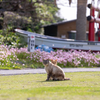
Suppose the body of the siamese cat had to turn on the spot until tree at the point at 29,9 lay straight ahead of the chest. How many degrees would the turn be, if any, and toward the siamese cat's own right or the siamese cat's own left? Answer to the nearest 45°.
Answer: approximately 90° to the siamese cat's own right

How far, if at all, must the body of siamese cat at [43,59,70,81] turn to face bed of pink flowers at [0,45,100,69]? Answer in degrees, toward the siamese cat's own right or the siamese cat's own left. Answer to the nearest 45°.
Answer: approximately 90° to the siamese cat's own right

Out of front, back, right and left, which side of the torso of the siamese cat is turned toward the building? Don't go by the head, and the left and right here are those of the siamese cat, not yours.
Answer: right

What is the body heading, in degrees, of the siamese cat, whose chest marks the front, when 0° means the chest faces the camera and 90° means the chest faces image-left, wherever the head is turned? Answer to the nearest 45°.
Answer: approximately 90°
